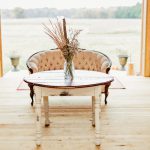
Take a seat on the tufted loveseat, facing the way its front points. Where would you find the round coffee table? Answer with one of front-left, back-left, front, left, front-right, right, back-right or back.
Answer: front

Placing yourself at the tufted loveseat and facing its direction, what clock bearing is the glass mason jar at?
The glass mason jar is roughly at 12 o'clock from the tufted loveseat.

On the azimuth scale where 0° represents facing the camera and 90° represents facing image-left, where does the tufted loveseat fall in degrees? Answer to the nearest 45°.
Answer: approximately 0°
